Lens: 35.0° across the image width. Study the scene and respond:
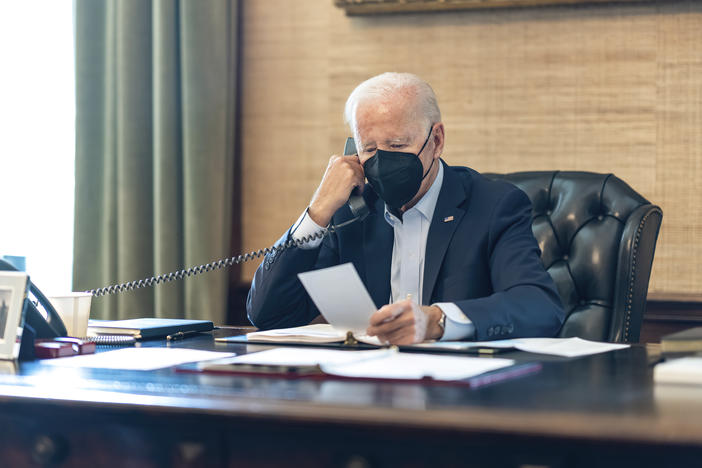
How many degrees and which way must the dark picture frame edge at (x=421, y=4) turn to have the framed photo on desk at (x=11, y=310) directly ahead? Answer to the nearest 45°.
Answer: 0° — it already faces it

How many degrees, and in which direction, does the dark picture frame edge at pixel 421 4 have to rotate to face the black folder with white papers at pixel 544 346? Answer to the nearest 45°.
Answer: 0° — it already faces it

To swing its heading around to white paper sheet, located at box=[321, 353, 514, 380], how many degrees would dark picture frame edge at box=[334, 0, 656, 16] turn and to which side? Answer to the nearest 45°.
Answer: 0° — it already faces it

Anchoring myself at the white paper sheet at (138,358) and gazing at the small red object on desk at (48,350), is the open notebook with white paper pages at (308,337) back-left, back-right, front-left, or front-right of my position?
back-right

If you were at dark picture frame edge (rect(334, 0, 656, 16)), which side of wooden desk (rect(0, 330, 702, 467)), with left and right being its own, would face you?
front

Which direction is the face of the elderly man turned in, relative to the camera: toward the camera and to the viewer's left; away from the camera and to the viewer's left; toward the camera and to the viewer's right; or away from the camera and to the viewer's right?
toward the camera and to the viewer's left

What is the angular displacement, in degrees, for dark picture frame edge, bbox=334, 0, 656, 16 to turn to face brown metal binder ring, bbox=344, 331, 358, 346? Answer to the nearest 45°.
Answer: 0° — it already faces it

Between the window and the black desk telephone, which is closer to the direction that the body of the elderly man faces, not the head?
the black desk telephone
